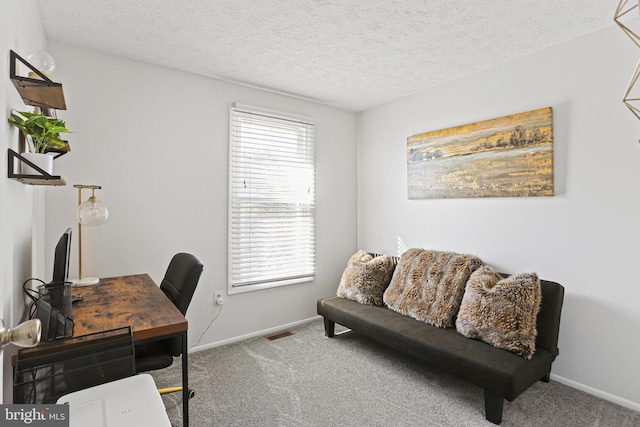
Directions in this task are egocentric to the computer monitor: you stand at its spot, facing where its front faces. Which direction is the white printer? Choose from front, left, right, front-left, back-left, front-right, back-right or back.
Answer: right

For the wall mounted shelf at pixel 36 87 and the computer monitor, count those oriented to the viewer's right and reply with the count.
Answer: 2

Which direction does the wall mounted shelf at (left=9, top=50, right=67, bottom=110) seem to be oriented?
to the viewer's right

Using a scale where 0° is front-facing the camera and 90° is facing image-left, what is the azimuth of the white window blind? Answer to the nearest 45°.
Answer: approximately 315°

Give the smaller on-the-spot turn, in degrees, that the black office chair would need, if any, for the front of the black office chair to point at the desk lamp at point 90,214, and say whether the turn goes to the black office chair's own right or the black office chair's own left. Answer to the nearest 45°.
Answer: approximately 90° to the black office chair's own right

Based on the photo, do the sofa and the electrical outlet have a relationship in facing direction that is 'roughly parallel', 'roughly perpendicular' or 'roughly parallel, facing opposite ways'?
roughly perpendicular

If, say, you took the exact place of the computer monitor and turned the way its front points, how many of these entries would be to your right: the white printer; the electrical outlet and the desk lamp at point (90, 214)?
1

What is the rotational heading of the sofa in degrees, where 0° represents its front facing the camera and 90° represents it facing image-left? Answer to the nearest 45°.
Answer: approximately 45°

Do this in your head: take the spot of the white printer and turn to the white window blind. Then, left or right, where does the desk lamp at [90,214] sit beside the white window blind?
left

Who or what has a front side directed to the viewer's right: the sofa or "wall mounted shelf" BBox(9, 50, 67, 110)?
the wall mounted shelf

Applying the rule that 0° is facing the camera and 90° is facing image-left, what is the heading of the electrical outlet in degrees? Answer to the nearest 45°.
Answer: approximately 0°

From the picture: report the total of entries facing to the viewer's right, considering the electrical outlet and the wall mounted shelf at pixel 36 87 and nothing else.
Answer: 1
